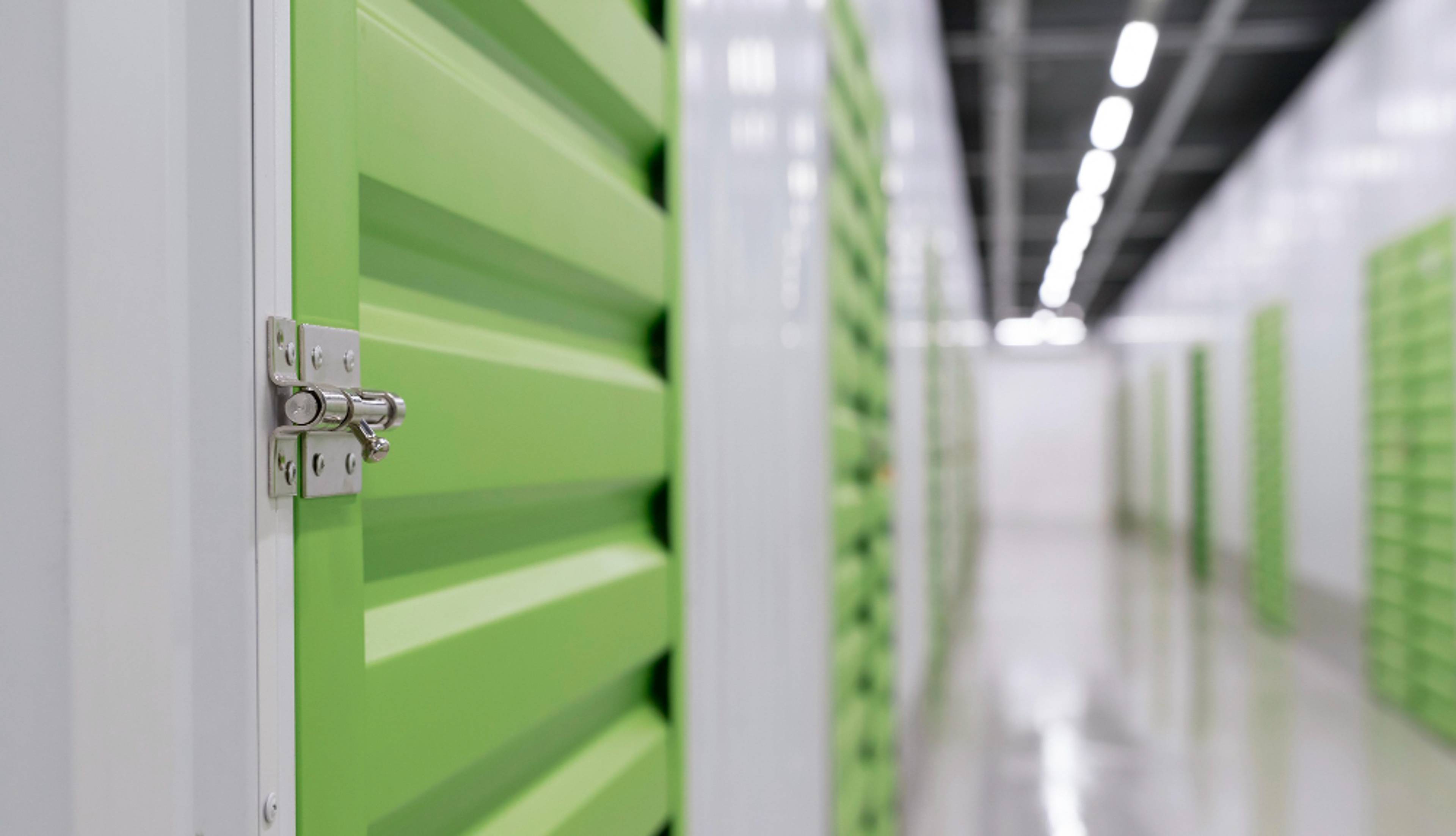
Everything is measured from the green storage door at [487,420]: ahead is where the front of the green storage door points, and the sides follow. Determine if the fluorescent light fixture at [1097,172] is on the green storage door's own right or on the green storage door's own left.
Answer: on the green storage door's own left

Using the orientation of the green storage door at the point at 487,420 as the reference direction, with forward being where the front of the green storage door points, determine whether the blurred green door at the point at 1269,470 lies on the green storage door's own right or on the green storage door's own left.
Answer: on the green storage door's own left

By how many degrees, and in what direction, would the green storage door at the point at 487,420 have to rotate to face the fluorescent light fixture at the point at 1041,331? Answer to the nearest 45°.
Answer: approximately 90° to its left

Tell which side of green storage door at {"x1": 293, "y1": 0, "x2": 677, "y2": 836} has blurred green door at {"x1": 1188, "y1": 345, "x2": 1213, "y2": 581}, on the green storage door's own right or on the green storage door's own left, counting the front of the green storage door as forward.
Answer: on the green storage door's own left

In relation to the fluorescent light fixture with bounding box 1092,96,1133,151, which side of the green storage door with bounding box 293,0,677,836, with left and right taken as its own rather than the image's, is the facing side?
left

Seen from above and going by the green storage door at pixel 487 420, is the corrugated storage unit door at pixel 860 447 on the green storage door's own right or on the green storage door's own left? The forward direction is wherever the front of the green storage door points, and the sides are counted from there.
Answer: on the green storage door's own left

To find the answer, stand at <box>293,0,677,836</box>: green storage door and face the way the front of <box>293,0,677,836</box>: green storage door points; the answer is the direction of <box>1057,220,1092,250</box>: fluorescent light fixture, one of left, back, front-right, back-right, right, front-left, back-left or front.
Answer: left

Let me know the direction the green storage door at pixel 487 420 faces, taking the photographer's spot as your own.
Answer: facing the viewer and to the right of the viewer

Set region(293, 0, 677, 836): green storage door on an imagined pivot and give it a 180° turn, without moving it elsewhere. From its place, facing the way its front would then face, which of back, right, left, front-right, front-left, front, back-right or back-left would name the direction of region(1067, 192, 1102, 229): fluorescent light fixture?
right
